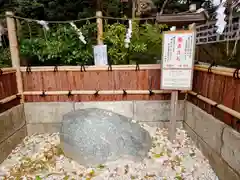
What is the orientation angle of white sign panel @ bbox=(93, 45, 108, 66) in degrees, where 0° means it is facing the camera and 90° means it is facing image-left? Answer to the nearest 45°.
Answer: approximately 0°

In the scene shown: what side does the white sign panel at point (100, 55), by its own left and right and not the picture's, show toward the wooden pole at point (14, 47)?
right

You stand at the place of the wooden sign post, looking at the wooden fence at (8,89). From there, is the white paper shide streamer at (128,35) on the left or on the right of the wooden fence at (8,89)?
right

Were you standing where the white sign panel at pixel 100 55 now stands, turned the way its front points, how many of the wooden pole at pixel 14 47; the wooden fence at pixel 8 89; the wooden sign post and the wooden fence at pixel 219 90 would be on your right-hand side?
2

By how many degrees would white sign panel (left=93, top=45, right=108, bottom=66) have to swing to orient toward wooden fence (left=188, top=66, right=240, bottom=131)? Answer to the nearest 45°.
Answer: approximately 45° to its left
